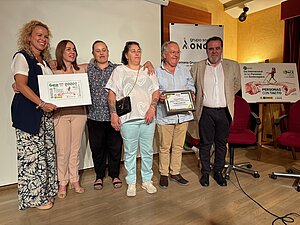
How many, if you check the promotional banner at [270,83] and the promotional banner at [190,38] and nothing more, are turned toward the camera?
2

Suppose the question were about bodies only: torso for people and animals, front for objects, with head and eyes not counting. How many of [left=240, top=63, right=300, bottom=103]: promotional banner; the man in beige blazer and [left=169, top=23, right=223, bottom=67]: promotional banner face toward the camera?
3

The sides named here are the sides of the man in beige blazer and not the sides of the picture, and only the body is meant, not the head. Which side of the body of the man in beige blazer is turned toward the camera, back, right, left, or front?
front

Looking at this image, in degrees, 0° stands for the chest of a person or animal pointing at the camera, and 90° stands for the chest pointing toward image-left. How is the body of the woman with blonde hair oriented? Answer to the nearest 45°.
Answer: approximately 315°

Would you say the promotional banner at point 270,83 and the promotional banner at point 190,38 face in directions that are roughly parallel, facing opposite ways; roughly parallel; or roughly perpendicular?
roughly parallel

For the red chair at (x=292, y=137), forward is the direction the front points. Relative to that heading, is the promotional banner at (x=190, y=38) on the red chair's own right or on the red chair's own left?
on the red chair's own right

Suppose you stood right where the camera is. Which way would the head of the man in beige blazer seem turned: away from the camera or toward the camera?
toward the camera

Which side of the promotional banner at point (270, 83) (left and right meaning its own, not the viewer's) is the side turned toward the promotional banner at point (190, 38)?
right

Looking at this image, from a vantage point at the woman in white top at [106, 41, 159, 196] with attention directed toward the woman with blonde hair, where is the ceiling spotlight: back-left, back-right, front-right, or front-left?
back-right

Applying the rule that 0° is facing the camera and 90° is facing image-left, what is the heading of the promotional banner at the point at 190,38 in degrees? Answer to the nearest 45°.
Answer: approximately 0°
